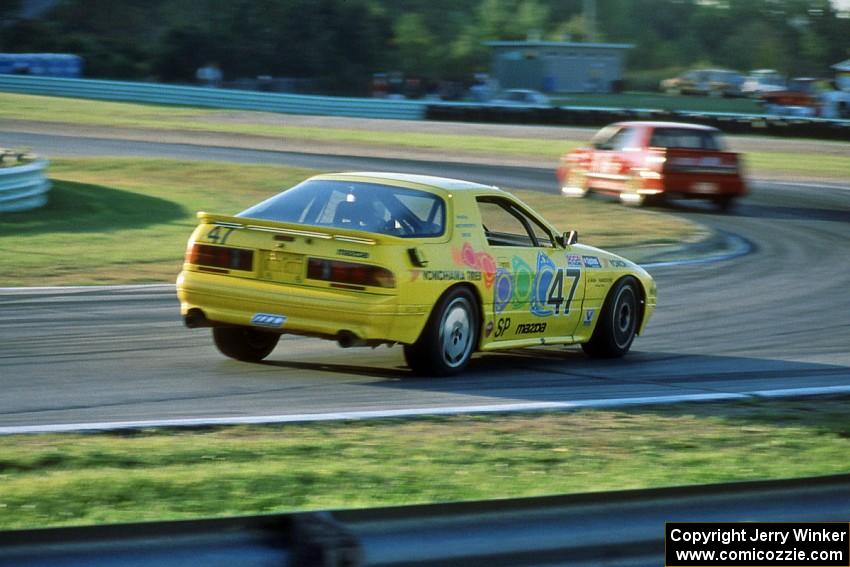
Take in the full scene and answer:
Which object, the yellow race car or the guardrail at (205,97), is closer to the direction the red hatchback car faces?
the guardrail

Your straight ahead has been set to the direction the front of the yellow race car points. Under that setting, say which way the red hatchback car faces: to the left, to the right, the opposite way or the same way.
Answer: to the left

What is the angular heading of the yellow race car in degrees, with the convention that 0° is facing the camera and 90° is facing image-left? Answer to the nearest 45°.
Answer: approximately 225°

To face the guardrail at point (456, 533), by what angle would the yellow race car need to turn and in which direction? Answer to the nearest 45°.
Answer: approximately 135° to its right

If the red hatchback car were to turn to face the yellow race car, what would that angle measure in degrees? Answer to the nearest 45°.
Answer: approximately 135° to its left

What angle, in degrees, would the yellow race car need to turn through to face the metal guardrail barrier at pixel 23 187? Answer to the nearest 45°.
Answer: approximately 90° to its left

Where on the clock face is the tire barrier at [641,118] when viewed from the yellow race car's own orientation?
The tire barrier is roughly at 11 o'clock from the yellow race car.

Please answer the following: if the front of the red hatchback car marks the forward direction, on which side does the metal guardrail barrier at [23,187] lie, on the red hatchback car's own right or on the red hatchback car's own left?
on the red hatchback car's own left

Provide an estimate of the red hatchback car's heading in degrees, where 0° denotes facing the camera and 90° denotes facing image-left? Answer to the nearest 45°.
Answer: approximately 135°

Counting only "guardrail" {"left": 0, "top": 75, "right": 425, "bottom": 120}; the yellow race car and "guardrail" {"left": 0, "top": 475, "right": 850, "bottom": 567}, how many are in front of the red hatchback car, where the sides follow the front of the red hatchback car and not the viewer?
1

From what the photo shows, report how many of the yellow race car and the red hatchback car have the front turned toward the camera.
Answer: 0

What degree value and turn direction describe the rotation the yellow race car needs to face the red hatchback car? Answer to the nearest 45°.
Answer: approximately 45° to its left

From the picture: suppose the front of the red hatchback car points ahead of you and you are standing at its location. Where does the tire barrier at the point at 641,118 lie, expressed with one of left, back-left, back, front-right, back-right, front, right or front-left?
front-right
